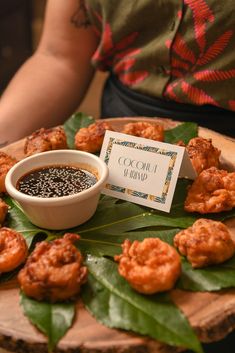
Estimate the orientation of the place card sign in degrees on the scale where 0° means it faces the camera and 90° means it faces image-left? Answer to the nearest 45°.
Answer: approximately 45°
